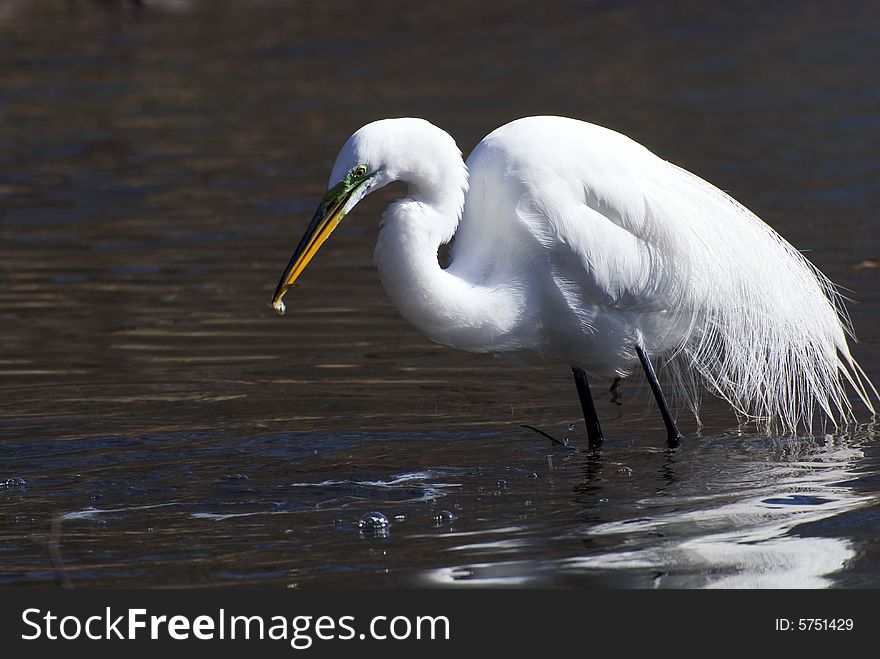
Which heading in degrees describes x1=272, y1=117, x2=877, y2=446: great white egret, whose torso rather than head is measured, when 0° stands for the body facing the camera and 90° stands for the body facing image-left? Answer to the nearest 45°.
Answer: approximately 90°

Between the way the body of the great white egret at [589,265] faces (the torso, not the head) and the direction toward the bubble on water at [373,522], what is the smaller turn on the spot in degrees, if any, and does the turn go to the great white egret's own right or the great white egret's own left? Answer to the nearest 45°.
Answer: approximately 45° to the great white egret's own left

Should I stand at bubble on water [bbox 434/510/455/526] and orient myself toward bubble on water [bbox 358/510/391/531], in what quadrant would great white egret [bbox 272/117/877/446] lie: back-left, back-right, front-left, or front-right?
back-right
